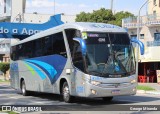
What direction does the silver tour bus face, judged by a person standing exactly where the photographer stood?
facing the viewer and to the right of the viewer
